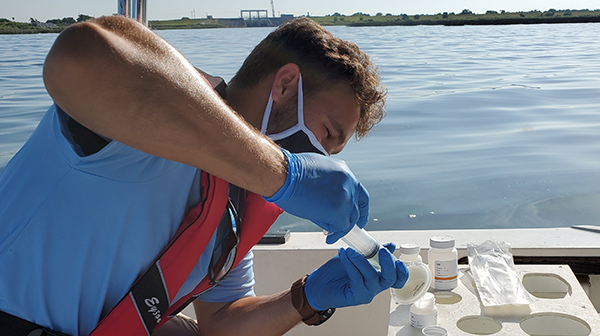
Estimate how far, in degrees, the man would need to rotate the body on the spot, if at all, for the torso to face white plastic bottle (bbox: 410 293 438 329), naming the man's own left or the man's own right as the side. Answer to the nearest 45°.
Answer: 0° — they already face it

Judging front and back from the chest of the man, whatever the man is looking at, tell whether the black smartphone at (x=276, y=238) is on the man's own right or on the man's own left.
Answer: on the man's own left

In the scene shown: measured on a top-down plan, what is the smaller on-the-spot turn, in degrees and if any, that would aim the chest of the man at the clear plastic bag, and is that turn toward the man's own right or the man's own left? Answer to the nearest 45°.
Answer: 0° — they already face it

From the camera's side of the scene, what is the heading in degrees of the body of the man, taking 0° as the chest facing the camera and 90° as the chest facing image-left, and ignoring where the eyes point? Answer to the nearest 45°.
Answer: approximately 270°

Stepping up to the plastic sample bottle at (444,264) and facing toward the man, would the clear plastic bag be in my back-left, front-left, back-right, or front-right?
back-left

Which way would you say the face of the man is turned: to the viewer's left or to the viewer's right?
to the viewer's right
